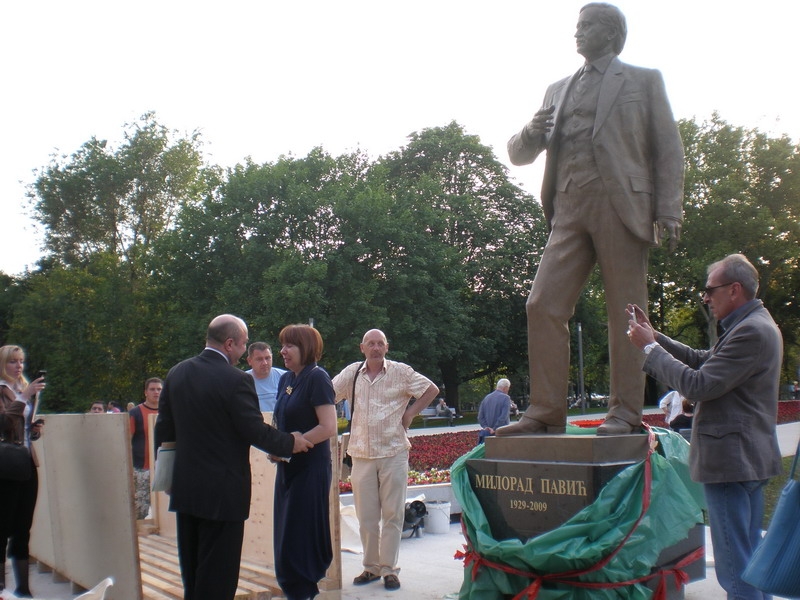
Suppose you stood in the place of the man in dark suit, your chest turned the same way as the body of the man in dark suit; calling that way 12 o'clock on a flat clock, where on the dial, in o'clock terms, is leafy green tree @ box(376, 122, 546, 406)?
The leafy green tree is roughly at 11 o'clock from the man in dark suit.

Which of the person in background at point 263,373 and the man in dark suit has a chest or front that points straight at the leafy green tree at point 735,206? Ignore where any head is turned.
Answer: the man in dark suit

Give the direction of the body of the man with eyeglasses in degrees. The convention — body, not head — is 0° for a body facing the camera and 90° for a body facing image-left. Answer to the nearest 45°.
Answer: approximately 90°

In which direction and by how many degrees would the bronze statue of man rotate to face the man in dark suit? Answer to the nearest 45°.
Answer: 0° — it already faces them

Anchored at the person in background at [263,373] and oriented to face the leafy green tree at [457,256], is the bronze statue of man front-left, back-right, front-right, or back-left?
back-right

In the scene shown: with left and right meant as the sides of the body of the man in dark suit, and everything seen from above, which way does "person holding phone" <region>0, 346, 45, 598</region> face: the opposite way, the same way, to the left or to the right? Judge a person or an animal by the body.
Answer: to the right

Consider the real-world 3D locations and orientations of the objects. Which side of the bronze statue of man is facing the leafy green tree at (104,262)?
right
